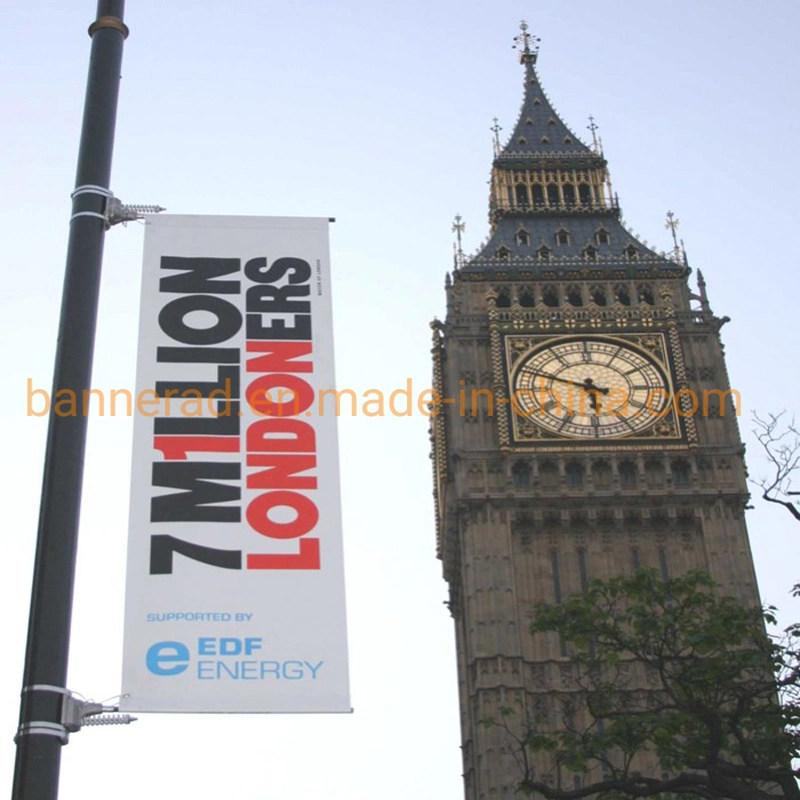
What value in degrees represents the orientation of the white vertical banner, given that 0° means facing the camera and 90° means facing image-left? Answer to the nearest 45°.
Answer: approximately 0°

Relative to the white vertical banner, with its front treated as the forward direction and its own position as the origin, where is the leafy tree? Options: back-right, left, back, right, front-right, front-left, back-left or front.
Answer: back-left

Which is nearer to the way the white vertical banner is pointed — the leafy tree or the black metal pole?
the black metal pole
